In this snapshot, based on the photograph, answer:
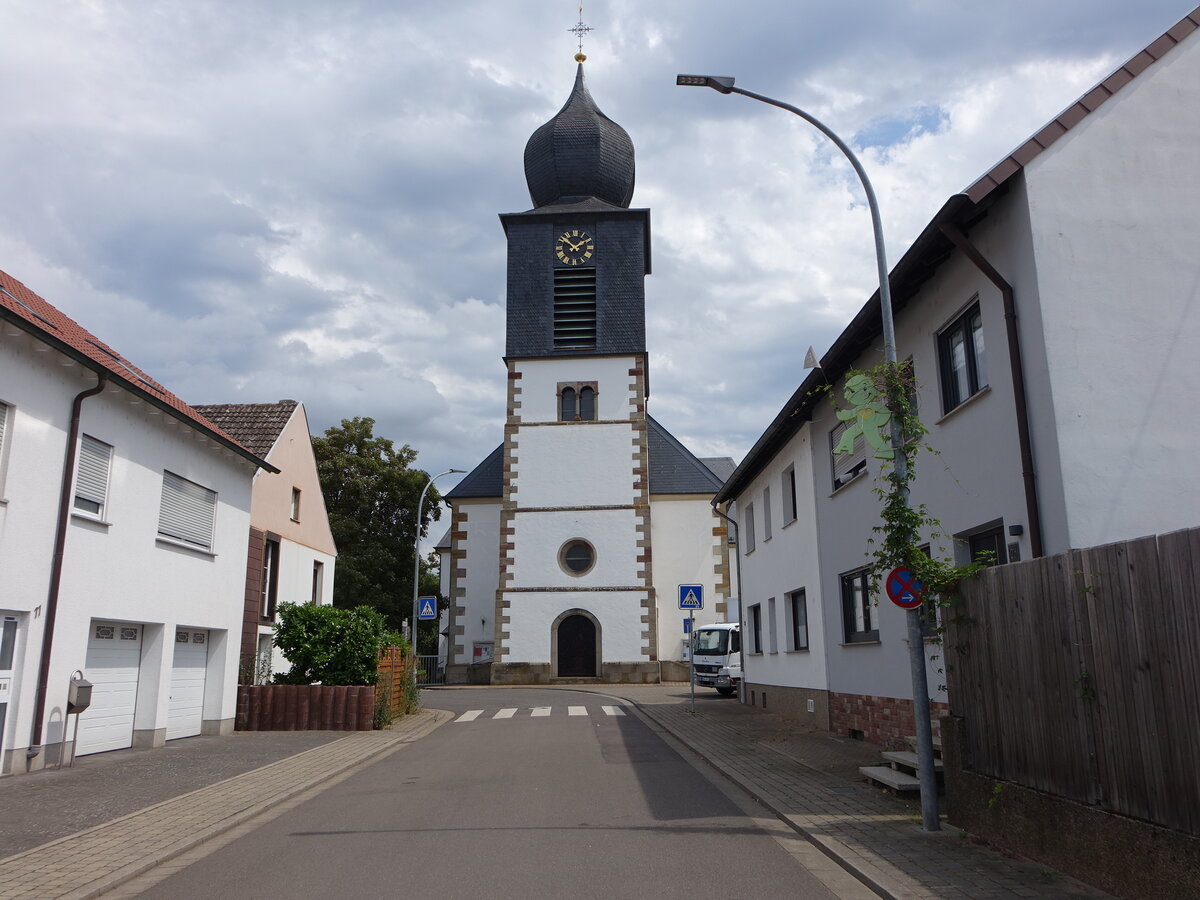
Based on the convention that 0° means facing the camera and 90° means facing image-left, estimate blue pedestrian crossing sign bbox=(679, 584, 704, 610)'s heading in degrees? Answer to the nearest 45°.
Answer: approximately 0°

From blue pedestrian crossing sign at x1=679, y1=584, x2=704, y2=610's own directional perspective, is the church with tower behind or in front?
behind

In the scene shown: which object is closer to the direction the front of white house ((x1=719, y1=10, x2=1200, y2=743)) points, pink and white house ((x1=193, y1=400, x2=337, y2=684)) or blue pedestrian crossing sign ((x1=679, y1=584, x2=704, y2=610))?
the pink and white house

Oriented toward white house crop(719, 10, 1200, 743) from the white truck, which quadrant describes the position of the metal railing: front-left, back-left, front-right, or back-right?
back-right

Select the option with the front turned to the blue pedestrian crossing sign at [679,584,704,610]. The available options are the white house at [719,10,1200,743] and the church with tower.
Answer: the church with tower

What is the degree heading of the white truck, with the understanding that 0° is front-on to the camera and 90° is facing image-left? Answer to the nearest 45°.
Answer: approximately 45°

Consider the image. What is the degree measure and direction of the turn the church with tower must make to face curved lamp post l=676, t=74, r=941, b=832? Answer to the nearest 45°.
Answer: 0° — it already faces it

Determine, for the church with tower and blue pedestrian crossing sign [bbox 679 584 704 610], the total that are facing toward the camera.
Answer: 2

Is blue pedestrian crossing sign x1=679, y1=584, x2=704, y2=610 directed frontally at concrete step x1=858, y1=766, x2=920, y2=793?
yes
